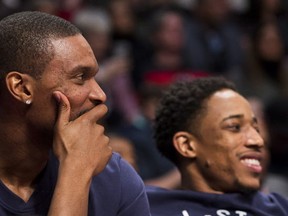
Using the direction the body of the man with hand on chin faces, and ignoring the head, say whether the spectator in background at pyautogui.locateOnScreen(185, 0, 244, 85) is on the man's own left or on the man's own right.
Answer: on the man's own left

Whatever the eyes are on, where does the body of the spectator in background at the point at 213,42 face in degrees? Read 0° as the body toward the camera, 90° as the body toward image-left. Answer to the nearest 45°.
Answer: approximately 0°

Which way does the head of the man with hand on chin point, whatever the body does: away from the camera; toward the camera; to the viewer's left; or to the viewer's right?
to the viewer's right

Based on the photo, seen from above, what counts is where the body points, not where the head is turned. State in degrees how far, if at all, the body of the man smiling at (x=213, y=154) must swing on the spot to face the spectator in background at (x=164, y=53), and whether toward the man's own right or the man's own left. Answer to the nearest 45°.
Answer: approximately 135° to the man's own left

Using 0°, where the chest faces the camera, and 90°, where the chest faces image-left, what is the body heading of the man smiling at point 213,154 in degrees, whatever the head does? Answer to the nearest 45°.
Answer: approximately 315°

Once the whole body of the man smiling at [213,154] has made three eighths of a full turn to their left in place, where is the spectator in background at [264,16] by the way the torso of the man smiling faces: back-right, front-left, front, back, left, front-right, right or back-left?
front

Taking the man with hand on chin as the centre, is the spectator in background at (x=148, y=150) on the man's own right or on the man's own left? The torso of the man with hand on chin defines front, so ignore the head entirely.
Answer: on the man's own left
